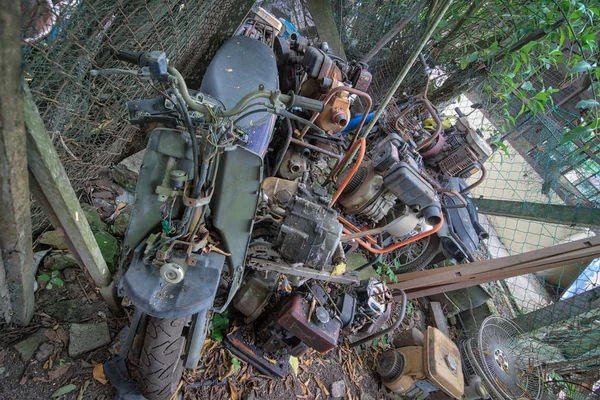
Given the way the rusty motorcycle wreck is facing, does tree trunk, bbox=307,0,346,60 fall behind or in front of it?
behind

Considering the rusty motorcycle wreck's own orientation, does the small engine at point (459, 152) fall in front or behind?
behind

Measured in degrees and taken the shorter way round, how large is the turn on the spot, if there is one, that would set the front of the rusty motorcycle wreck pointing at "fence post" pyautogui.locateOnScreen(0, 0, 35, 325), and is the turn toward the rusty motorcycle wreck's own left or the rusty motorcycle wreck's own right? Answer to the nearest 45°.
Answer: approximately 45° to the rusty motorcycle wreck's own right

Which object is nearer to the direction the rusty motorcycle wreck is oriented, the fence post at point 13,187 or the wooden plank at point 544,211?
the fence post

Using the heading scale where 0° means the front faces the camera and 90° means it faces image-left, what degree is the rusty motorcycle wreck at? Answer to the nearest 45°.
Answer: approximately 0°

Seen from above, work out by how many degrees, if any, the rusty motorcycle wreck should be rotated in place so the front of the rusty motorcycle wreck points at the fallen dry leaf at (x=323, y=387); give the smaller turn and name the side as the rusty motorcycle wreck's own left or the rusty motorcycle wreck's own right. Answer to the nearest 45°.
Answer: approximately 90° to the rusty motorcycle wreck's own left
